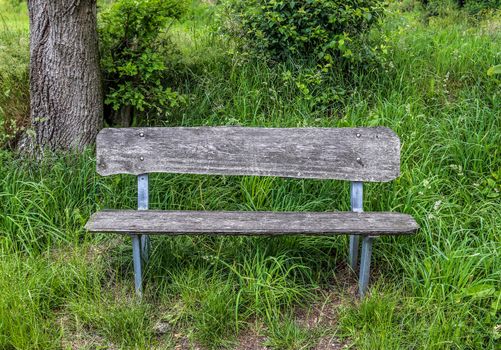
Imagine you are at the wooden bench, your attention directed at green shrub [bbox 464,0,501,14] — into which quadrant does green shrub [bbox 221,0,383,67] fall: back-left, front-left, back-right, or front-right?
front-left

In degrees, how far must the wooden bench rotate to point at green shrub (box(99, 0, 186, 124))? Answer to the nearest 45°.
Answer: approximately 135° to its right

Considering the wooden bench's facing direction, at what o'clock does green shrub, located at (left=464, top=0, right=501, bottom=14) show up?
The green shrub is roughly at 7 o'clock from the wooden bench.

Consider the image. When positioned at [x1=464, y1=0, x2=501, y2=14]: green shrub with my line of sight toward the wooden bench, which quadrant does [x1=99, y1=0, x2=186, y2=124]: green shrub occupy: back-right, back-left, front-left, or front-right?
front-right

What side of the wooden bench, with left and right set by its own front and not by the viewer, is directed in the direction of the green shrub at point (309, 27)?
back

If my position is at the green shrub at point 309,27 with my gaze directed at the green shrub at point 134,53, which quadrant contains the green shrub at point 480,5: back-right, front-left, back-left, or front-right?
back-right

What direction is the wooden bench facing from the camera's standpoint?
toward the camera

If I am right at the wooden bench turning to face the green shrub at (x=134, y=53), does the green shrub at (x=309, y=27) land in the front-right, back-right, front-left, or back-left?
front-right

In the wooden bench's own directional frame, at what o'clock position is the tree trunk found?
The tree trunk is roughly at 4 o'clock from the wooden bench.
